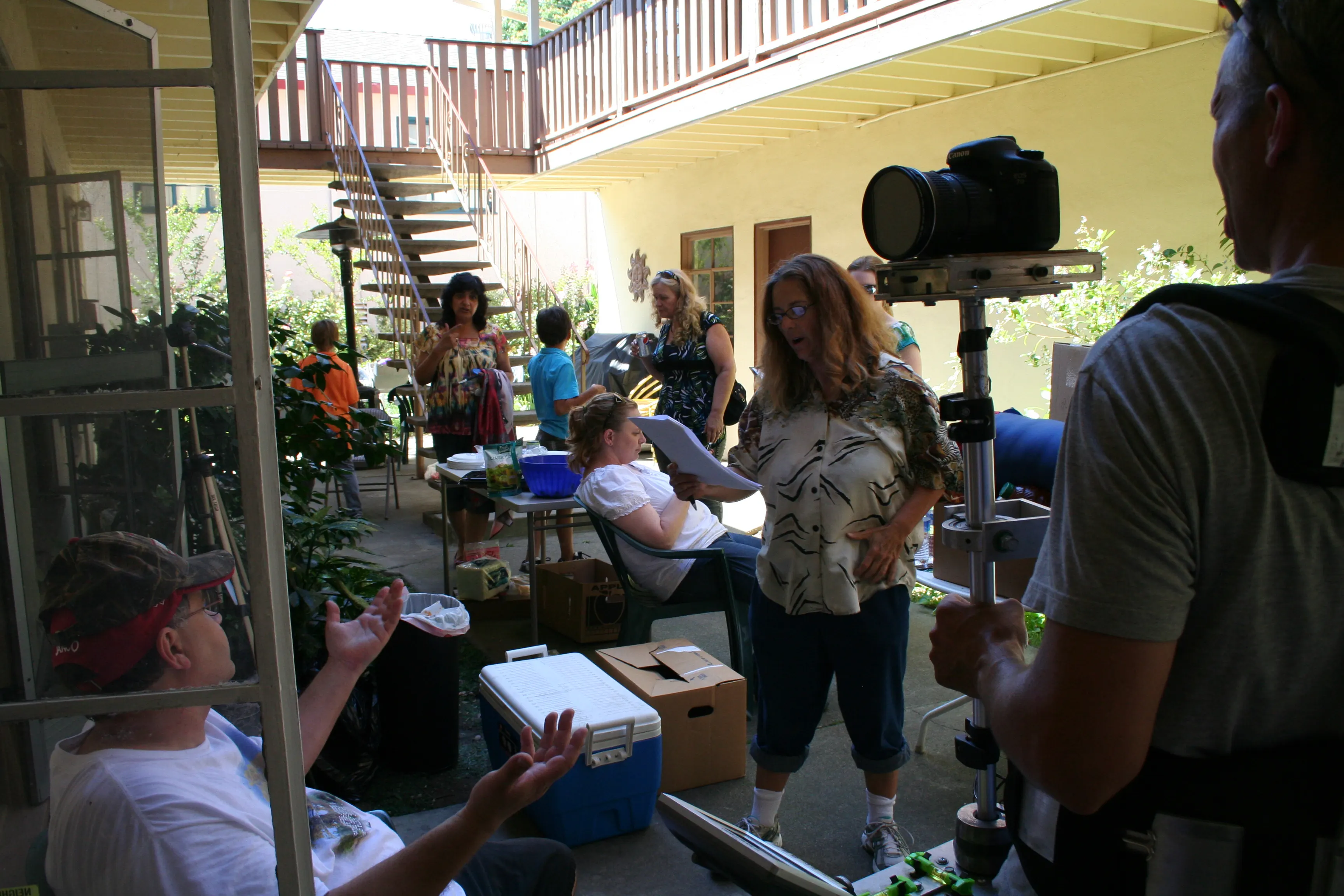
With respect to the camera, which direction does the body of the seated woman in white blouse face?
to the viewer's right

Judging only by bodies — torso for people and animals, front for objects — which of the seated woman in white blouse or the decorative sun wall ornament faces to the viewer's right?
the seated woman in white blouse

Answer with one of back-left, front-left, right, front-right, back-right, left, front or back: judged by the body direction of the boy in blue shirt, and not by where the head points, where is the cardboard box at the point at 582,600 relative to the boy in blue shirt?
back-right

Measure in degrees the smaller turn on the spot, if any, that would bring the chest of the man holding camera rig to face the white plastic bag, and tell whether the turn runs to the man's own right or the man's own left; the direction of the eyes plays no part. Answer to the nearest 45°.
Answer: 0° — they already face it

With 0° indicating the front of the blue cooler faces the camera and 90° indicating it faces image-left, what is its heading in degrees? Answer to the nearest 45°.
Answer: approximately 45°

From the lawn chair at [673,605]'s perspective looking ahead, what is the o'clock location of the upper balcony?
The upper balcony is roughly at 9 o'clock from the lawn chair.

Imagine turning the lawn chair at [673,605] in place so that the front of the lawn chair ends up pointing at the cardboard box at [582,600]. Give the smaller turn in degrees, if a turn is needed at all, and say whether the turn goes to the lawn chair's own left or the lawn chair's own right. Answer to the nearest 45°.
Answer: approximately 135° to the lawn chair's own left

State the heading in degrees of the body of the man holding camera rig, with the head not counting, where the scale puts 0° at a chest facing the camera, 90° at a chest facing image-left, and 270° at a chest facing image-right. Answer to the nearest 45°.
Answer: approximately 135°

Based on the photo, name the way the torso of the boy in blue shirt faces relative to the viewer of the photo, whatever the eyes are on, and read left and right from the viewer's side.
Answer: facing away from the viewer and to the right of the viewer

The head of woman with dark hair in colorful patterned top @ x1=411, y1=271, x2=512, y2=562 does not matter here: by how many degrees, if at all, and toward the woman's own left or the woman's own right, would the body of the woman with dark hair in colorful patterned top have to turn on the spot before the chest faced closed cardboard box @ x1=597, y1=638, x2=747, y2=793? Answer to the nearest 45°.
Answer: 0° — they already face it

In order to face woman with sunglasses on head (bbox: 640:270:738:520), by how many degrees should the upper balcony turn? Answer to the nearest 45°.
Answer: approximately 45° to its left

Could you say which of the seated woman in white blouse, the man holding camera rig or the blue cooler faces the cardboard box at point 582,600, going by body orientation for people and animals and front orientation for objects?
the man holding camera rig

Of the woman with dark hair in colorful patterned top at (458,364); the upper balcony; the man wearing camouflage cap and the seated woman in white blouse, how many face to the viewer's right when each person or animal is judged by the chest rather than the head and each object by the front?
2
